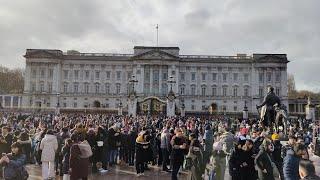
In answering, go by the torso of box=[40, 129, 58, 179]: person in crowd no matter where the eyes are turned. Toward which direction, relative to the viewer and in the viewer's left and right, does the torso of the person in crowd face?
facing away from the viewer

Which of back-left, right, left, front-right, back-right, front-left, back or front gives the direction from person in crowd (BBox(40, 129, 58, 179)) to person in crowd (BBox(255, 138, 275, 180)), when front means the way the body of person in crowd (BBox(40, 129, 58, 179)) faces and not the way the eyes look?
back-right

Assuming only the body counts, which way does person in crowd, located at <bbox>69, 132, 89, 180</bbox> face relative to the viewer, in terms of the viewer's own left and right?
facing away from the viewer

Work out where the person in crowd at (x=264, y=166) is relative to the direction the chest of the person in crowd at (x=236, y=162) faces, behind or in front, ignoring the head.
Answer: in front

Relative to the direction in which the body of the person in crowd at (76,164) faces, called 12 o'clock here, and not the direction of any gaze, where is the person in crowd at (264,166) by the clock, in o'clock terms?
the person in crowd at (264,166) is roughly at 4 o'clock from the person in crowd at (76,164).
